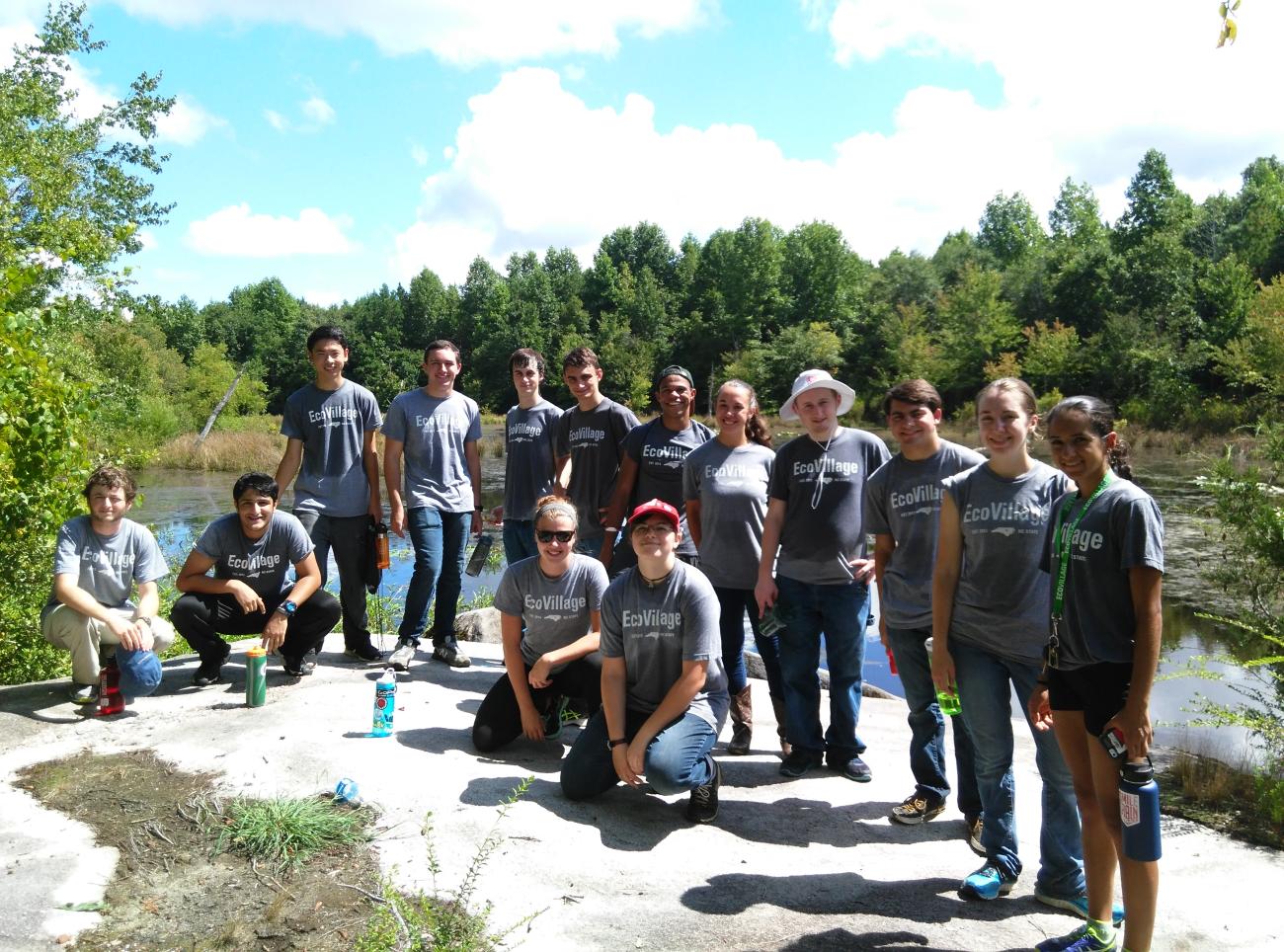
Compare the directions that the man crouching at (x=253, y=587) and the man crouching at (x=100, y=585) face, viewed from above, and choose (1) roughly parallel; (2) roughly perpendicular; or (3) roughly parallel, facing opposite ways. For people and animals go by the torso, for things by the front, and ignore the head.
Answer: roughly parallel

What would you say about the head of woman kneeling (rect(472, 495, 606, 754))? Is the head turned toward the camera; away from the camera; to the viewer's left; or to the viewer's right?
toward the camera

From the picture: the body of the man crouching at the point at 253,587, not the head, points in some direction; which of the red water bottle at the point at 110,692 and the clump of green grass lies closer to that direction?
the clump of green grass

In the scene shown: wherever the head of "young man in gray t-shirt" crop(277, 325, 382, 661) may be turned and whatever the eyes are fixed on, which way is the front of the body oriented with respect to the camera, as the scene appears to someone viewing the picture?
toward the camera

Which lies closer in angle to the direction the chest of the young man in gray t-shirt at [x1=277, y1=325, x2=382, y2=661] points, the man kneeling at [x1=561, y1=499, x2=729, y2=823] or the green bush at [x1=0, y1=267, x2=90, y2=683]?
the man kneeling

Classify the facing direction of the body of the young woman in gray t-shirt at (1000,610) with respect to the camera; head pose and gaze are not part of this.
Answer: toward the camera

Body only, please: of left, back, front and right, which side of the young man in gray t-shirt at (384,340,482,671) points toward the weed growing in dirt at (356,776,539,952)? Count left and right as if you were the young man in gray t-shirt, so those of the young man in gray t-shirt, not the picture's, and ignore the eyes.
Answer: front

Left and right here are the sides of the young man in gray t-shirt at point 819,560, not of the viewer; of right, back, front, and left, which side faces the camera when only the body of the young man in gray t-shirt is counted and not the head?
front

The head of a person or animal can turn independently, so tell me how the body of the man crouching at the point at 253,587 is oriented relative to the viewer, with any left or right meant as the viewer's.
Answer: facing the viewer

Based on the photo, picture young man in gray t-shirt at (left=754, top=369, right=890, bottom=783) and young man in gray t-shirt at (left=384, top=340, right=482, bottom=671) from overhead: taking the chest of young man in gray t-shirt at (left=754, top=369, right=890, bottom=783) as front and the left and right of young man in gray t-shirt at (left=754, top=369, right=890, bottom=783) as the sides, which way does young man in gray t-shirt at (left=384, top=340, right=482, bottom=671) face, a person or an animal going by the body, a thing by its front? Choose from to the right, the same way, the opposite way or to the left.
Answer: the same way

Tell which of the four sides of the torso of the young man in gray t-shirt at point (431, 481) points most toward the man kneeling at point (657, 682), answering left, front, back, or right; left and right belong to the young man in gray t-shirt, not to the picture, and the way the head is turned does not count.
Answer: front

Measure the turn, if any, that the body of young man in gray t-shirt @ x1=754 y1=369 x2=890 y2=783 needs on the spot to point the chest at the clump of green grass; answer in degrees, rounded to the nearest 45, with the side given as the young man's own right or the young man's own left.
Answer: approximately 45° to the young man's own right

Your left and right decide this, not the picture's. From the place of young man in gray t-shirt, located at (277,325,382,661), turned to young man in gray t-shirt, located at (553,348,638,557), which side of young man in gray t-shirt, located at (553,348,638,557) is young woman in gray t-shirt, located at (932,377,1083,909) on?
right

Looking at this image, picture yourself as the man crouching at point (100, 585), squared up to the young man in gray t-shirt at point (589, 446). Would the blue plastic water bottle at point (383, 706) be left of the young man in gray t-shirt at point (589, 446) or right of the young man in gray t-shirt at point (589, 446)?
right

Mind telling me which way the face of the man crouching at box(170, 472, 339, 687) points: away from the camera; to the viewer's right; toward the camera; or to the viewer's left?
toward the camera
